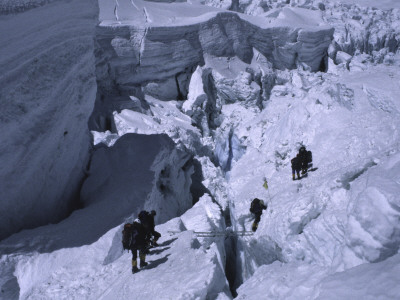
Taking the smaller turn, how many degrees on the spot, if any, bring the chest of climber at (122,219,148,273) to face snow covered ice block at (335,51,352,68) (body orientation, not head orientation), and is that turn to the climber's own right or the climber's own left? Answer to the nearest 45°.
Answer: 0° — they already face it

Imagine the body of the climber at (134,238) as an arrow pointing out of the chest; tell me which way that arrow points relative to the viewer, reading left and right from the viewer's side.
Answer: facing away from the viewer and to the right of the viewer
